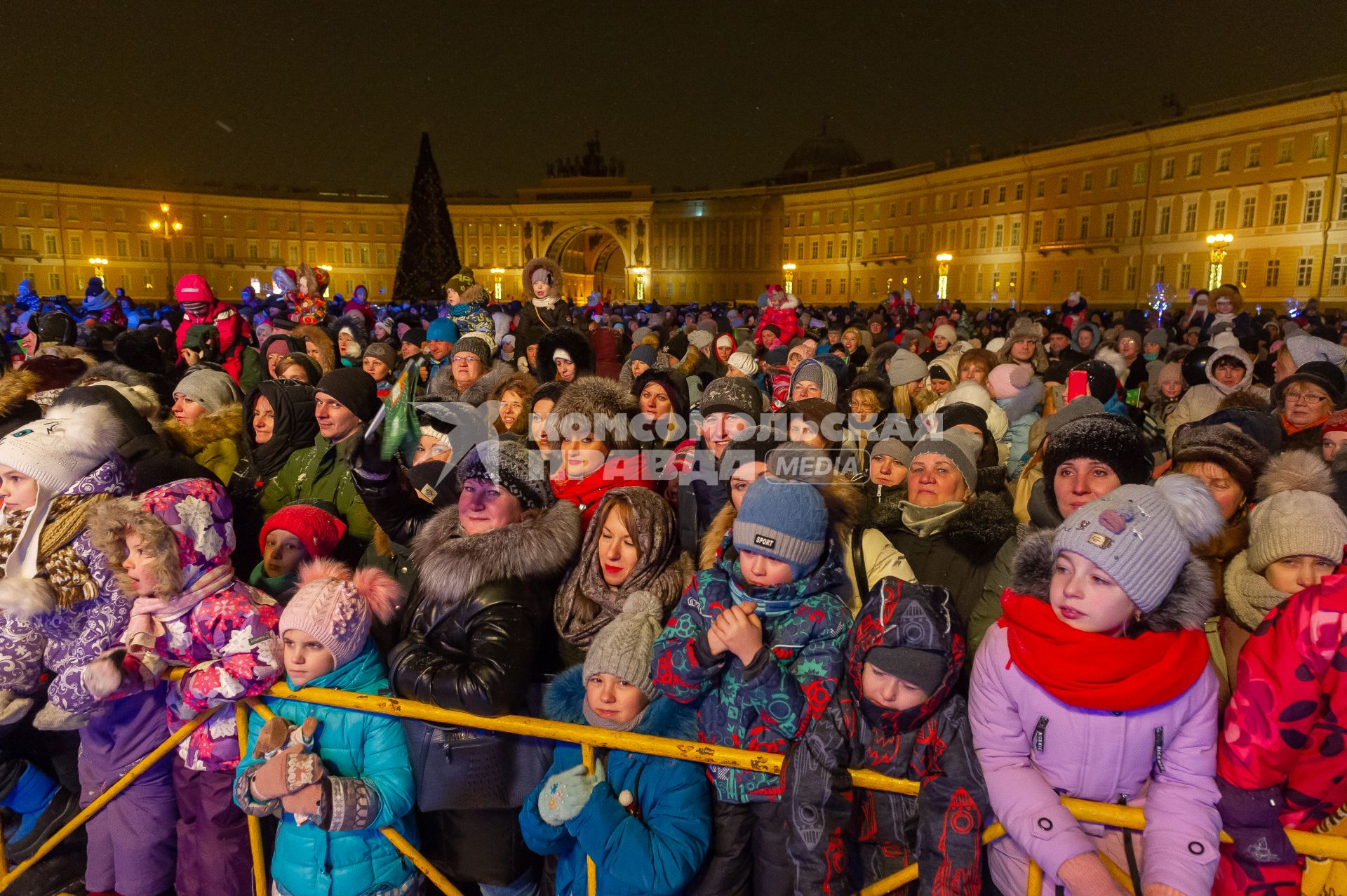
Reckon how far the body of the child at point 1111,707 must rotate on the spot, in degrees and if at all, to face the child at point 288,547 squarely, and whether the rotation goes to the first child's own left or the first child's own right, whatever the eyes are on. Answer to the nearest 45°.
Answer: approximately 90° to the first child's own right

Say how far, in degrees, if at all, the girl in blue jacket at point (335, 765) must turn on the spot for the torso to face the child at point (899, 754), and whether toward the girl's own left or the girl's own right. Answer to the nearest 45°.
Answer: approximately 90° to the girl's own left

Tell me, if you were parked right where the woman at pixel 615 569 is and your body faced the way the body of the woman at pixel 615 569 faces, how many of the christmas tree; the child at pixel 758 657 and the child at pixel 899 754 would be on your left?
2

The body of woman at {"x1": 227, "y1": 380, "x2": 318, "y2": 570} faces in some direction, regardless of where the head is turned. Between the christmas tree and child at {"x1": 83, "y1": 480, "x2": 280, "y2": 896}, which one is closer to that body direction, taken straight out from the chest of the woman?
the child

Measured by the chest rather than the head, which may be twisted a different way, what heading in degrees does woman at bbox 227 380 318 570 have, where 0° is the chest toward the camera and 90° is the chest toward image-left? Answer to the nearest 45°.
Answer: approximately 45°

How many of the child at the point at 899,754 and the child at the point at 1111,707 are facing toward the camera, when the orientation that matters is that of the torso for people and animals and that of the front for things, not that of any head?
2

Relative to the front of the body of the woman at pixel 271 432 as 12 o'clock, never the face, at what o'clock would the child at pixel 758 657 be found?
The child is roughly at 10 o'clock from the woman.

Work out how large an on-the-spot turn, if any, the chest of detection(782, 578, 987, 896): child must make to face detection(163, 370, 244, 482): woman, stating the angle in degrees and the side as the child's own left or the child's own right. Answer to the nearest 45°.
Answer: approximately 135° to the child's own right

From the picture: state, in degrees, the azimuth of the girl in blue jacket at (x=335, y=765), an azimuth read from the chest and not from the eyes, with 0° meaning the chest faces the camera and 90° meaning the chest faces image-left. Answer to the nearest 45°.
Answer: approximately 45°

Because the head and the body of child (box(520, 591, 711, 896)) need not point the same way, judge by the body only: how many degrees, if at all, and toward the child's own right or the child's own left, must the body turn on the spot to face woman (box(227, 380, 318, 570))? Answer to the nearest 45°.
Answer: approximately 90° to the child's own right

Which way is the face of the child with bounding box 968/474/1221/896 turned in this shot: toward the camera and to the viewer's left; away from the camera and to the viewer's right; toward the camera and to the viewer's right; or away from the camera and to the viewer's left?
toward the camera and to the viewer's left
